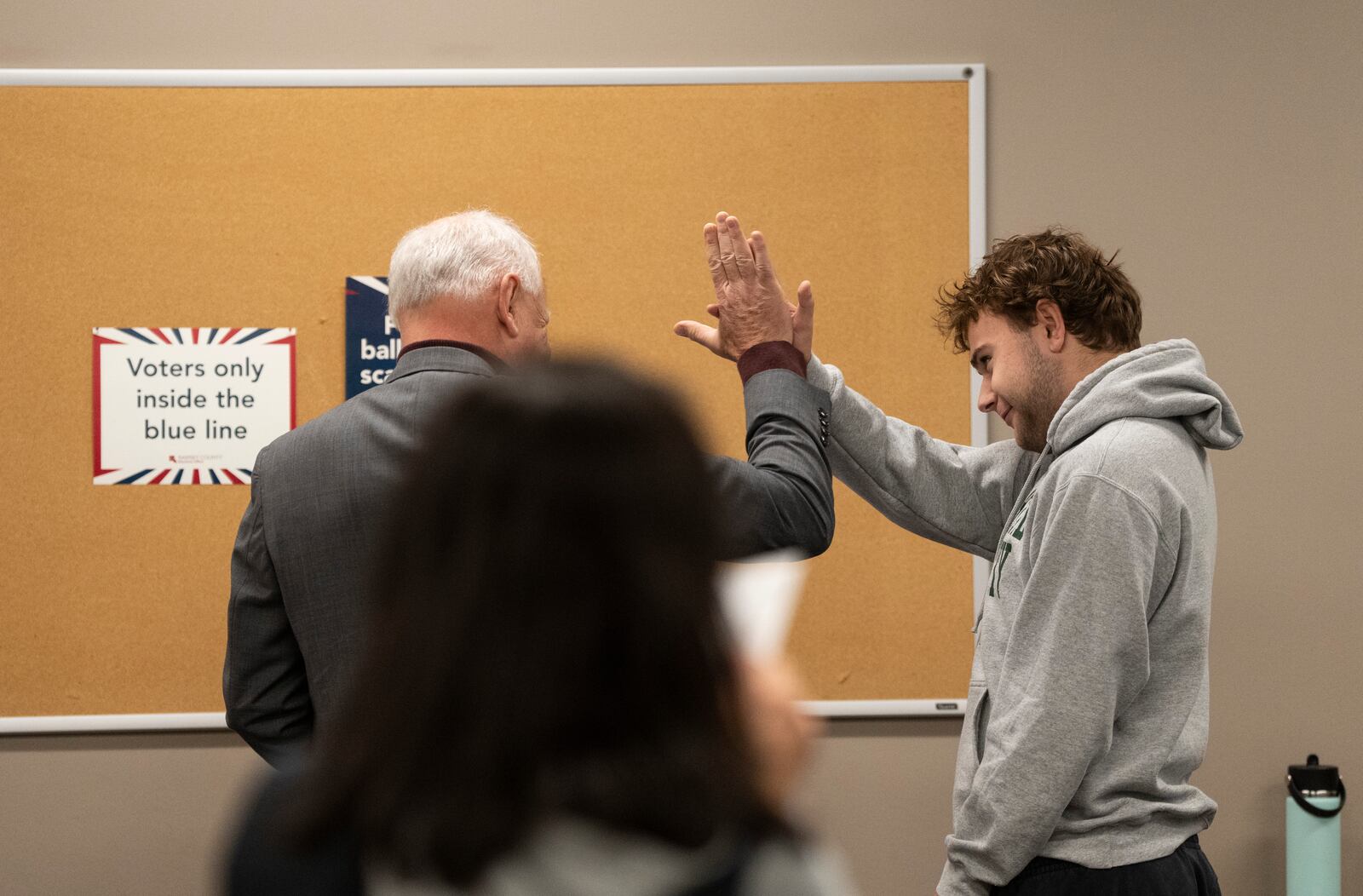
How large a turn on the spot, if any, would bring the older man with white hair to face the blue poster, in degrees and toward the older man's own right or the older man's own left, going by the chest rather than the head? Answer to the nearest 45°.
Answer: approximately 45° to the older man's own left

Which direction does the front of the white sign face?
toward the camera

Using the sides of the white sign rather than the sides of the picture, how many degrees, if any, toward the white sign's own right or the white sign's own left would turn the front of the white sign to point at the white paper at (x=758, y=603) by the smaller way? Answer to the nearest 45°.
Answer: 0° — it already faces it

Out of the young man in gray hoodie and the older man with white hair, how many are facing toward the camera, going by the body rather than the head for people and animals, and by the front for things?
0

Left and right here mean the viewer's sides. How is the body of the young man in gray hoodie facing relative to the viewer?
facing to the left of the viewer

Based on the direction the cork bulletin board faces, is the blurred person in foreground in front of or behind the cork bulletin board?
in front

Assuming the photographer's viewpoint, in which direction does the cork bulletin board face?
facing the viewer

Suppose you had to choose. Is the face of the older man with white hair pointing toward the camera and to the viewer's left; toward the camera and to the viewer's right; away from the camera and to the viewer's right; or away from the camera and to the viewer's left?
away from the camera and to the viewer's right

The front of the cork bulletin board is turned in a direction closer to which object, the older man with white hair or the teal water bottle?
the older man with white hair

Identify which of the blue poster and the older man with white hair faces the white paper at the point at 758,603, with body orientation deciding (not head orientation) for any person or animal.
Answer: the blue poster

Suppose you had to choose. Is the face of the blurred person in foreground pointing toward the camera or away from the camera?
away from the camera

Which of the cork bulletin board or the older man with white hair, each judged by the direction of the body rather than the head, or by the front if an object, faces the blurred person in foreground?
the cork bulletin board

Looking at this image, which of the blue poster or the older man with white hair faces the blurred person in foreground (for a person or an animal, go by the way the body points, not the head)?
the blue poster

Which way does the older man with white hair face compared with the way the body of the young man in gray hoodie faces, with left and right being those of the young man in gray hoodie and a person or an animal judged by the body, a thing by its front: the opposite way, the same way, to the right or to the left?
to the right

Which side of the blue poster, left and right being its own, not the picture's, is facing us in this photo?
front

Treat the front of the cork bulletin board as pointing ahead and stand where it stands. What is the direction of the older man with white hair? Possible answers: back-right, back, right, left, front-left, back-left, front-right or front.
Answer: front
